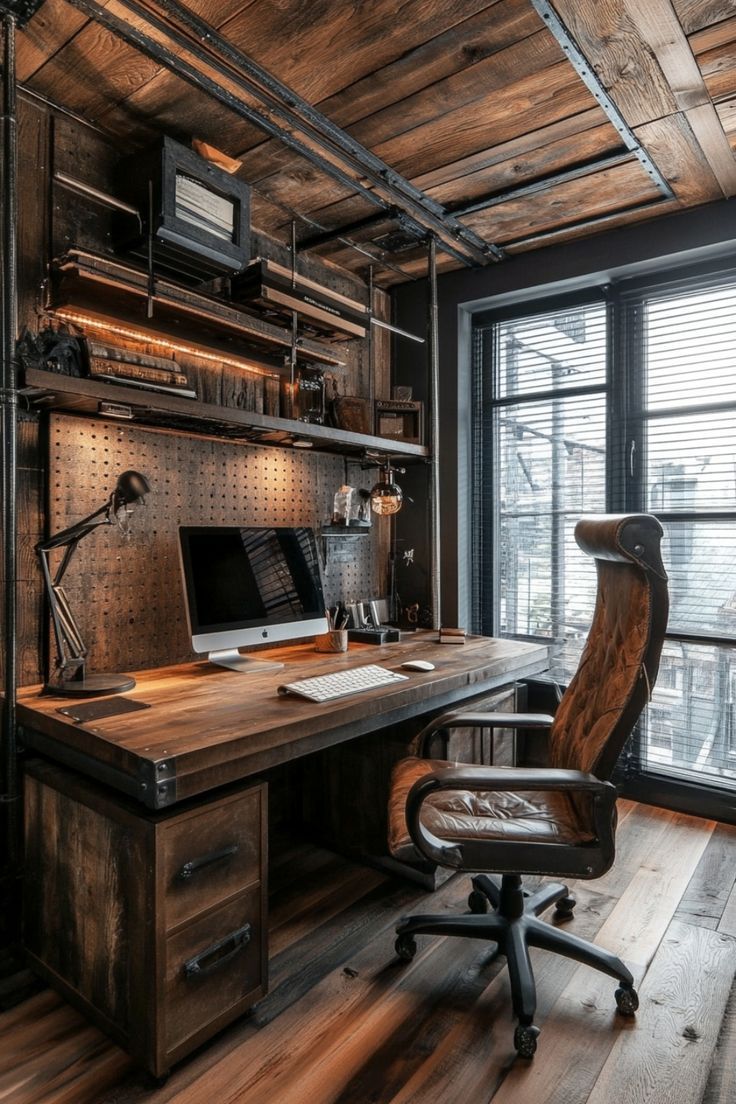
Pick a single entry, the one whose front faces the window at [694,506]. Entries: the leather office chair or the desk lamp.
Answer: the desk lamp

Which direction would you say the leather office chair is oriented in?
to the viewer's left

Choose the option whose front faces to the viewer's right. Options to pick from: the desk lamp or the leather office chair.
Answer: the desk lamp

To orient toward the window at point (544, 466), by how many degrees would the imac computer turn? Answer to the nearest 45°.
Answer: approximately 90° to its left

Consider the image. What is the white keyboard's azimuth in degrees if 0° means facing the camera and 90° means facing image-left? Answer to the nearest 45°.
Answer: approximately 315°

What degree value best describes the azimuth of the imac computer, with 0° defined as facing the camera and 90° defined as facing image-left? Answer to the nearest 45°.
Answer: approximately 315°

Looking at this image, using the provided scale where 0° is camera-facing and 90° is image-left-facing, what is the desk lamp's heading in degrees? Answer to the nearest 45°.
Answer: approximately 270°

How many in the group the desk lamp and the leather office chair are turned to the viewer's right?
1
